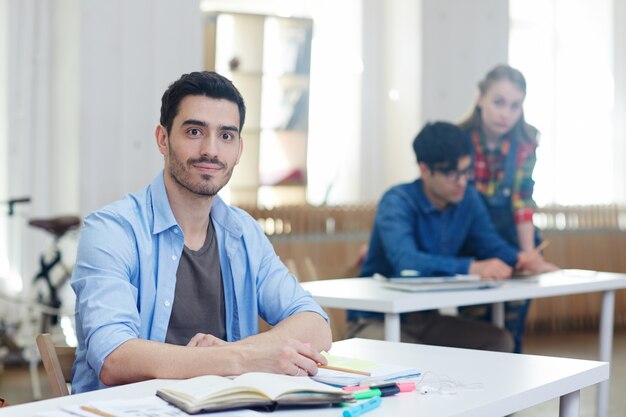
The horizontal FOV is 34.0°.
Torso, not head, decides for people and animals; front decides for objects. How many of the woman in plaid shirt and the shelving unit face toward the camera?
2

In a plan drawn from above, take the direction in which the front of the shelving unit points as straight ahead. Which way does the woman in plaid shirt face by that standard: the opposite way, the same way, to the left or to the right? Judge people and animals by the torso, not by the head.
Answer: the same way

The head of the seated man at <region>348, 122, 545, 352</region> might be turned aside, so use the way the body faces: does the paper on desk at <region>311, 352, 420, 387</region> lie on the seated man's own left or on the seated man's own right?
on the seated man's own right

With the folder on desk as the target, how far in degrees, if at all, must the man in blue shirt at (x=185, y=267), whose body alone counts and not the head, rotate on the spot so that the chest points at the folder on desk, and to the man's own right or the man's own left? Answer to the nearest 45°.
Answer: approximately 90° to the man's own left

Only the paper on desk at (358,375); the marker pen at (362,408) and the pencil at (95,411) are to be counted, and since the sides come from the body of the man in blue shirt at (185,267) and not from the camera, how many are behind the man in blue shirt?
0

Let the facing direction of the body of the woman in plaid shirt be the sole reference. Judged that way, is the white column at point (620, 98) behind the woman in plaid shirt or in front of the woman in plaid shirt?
behind

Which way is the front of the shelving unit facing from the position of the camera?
facing the viewer

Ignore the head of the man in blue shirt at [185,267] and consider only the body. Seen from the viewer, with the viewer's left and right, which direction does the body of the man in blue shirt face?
facing the viewer and to the right of the viewer

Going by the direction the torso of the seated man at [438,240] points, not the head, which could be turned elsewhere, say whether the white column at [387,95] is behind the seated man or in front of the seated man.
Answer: behind

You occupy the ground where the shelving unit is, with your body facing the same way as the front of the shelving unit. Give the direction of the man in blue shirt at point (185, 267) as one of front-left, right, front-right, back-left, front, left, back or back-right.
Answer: front

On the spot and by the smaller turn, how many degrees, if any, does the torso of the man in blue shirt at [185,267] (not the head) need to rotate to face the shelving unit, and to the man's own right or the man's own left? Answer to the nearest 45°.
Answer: approximately 135° to the man's own left

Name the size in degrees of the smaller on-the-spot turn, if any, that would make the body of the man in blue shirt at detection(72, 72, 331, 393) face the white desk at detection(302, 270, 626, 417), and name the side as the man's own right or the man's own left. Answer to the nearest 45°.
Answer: approximately 90° to the man's own left

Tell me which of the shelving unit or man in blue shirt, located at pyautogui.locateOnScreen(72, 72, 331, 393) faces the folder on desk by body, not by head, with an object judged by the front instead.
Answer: the shelving unit

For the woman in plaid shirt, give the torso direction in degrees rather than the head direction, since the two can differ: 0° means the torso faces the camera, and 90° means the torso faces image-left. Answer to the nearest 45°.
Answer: approximately 0°

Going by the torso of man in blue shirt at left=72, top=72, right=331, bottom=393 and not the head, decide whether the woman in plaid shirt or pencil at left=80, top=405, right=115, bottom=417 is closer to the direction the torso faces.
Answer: the pencil

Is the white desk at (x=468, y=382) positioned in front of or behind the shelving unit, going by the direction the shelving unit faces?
in front

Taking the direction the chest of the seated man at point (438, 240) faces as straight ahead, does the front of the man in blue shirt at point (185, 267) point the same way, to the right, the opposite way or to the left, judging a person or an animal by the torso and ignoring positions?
the same way

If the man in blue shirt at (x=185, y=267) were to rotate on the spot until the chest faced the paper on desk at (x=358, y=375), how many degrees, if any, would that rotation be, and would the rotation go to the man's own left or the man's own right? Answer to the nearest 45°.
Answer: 0° — they already face it

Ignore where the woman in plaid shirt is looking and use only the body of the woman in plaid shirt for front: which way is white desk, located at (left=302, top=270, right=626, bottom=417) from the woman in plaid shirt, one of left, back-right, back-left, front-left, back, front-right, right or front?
front
